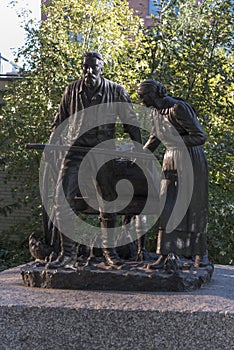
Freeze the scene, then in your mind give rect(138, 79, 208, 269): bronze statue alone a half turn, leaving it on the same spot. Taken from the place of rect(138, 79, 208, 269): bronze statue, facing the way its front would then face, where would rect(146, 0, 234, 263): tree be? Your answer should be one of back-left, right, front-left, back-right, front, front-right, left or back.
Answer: front-left

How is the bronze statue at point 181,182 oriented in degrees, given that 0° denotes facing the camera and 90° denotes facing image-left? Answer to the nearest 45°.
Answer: approximately 45°

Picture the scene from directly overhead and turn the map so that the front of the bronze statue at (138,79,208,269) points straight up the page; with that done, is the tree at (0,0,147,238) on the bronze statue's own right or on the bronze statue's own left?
on the bronze statue's own right
